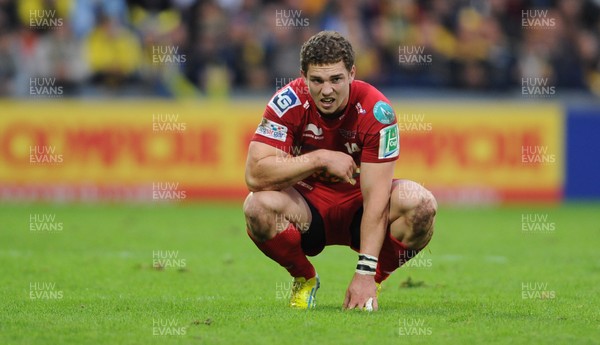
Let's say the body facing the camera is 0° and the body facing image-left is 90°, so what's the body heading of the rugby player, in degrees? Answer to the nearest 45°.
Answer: approximately 0°

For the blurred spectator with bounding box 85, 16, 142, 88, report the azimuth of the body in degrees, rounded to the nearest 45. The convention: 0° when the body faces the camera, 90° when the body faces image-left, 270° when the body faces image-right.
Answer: approximately 0°

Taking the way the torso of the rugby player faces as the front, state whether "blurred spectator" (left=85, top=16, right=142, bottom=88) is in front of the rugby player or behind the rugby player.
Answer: behind

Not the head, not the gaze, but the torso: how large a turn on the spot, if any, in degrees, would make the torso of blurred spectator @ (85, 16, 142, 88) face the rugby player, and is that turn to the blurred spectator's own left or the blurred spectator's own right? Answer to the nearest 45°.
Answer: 0° — they already face them

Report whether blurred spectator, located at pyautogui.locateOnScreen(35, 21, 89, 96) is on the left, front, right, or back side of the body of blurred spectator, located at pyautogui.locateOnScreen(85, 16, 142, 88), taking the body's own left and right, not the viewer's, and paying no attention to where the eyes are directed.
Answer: right

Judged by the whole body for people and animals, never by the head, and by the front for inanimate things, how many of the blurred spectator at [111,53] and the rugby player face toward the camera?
2

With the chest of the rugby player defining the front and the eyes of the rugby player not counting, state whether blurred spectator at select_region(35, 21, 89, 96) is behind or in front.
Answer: behind

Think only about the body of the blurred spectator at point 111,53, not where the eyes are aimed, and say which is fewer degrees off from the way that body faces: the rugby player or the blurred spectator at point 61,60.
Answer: the rugby player
